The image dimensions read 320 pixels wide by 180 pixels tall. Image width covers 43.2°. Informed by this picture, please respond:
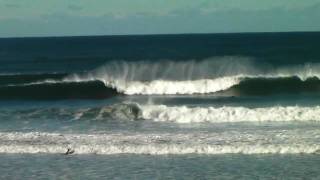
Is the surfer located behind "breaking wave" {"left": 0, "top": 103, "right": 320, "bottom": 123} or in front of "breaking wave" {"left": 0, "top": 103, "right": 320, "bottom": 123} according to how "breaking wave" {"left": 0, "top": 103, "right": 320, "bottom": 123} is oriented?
in front

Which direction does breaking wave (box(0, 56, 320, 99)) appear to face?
toward the camera

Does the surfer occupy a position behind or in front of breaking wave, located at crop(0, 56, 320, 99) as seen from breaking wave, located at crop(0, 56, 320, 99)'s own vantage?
in front

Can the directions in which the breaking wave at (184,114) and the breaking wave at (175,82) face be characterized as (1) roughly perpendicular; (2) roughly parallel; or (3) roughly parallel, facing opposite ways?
roughly parallel

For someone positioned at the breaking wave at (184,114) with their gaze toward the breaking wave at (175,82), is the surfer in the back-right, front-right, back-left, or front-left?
back-left

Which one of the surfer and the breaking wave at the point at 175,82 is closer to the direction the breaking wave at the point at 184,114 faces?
the surfer

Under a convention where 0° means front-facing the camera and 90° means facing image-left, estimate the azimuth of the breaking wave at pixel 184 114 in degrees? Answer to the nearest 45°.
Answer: approximately 0°

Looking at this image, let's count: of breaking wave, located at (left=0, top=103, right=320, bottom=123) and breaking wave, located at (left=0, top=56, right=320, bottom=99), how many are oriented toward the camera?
2

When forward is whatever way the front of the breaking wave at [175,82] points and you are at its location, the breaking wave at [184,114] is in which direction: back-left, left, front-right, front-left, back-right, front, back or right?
front

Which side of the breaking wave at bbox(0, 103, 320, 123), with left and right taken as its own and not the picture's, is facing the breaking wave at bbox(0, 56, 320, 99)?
back
